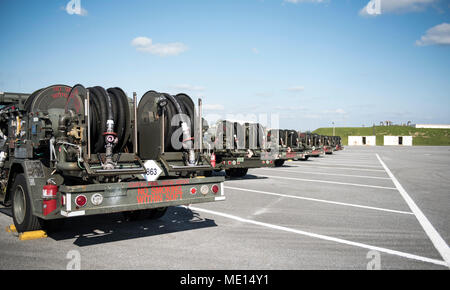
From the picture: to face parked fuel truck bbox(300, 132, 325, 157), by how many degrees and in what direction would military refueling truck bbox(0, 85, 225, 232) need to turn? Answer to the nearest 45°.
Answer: approximately 90° to its right

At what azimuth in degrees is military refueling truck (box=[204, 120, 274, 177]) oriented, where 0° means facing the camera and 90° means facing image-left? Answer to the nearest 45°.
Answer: approximately 135°

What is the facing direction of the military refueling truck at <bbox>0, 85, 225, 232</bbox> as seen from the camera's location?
facing away from the viewer and to the left of the viewer

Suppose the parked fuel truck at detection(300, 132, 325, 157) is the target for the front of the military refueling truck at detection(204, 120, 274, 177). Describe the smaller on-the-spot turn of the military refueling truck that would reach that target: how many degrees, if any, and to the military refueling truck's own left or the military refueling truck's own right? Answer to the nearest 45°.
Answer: approximately 45° to the military refueling truck's own right

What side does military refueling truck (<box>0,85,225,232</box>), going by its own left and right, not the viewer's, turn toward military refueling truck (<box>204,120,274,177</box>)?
right

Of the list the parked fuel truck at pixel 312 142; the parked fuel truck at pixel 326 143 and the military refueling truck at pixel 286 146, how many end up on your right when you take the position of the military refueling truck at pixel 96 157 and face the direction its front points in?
3

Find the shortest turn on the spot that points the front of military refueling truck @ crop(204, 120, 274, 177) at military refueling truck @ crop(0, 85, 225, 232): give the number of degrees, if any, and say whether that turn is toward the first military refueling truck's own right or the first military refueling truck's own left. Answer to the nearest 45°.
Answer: approximately 135° to the first military refueling truck's own left
